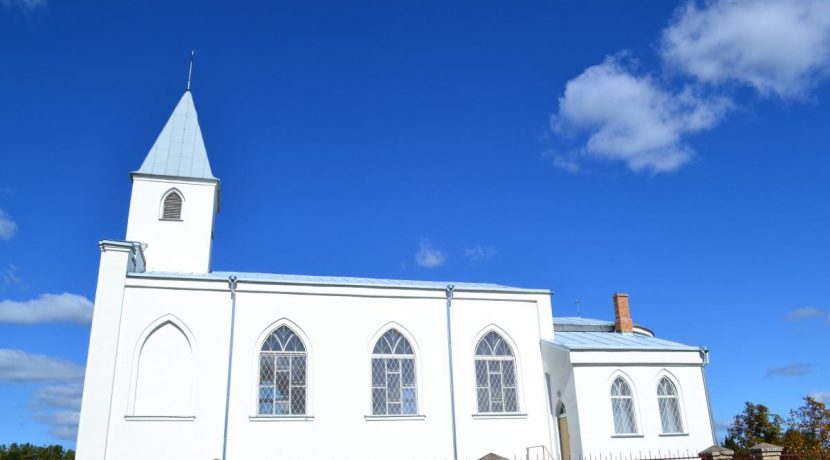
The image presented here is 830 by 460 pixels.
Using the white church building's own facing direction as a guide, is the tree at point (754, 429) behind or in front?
behind

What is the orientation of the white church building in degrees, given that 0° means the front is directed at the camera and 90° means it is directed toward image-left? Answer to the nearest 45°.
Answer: approximately 90°
